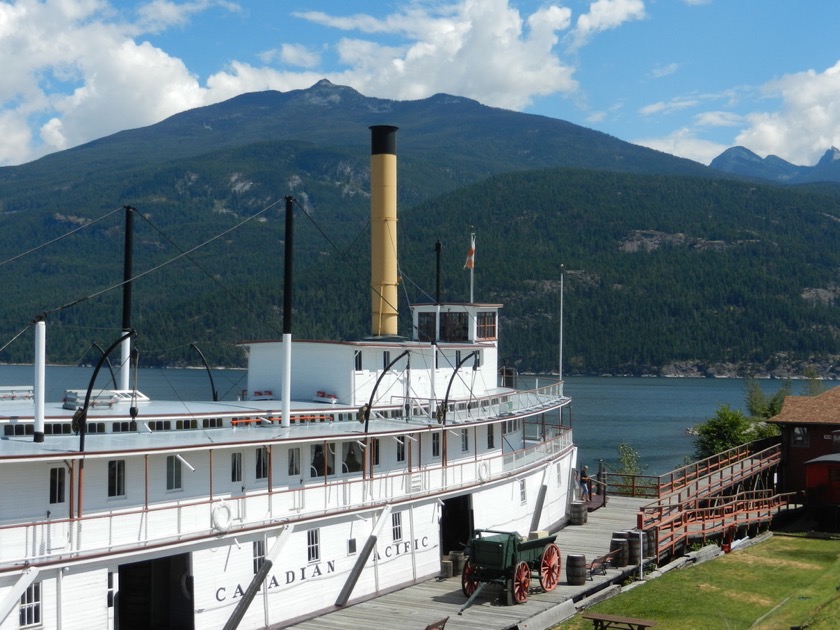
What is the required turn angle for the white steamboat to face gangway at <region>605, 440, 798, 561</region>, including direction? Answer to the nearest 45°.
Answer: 0° — it already faces it

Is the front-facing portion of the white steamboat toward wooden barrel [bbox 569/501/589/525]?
yes

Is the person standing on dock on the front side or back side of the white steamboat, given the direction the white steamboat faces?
on the front side

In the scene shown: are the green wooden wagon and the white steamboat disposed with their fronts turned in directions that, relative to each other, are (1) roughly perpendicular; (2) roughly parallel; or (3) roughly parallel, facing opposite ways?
roughly parallel, facing opposite ways

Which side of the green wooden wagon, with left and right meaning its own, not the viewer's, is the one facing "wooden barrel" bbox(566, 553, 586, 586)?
back

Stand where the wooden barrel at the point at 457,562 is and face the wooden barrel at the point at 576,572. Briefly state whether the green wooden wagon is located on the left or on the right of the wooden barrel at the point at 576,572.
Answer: right

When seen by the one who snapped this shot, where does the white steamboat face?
facing away from the viewer and to the right of the viewer

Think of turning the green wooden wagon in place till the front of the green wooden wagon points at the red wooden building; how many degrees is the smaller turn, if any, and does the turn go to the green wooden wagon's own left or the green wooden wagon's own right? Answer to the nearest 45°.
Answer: approximately 180°

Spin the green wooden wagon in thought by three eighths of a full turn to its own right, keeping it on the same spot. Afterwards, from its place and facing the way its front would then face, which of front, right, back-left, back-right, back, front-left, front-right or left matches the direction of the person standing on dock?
front

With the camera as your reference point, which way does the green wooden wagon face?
facing the viewer and to the left of the viewer

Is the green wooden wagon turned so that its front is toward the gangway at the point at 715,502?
no

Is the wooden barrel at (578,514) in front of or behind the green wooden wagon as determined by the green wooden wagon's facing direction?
behind
